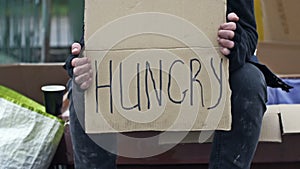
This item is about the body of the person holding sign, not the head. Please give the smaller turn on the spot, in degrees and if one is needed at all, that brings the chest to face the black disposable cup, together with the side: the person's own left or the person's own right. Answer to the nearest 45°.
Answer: approximately 135° to the person's own right

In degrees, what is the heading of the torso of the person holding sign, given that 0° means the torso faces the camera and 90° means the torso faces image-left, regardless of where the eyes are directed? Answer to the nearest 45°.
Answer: approximately 0°
